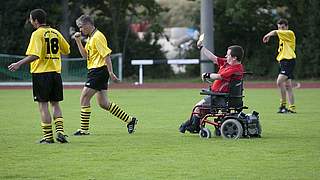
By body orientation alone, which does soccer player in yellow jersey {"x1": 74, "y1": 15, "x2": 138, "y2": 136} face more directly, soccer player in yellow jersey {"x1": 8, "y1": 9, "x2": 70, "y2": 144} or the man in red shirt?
the soccer player in yellow jersey

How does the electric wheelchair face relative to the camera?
to the viewer's left

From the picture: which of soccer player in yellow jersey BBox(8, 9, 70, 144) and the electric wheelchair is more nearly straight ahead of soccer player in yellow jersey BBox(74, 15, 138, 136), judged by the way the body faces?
the soccer player in yellow jersey

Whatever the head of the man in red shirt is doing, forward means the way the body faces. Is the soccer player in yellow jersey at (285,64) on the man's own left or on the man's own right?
on the man's own right

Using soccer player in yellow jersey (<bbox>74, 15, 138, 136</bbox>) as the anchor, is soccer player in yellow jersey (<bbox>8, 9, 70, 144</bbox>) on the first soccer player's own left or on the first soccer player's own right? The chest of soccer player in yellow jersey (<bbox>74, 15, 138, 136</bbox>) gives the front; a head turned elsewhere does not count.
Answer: on the first soccer player's own left

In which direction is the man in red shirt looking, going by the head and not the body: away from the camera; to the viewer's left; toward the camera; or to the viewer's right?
to the viewer's left

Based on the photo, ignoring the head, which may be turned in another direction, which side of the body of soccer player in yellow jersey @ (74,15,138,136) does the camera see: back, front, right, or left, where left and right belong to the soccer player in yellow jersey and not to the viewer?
left

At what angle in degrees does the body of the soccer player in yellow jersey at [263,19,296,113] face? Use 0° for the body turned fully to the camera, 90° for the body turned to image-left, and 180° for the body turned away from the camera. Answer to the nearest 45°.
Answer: approximately 45°

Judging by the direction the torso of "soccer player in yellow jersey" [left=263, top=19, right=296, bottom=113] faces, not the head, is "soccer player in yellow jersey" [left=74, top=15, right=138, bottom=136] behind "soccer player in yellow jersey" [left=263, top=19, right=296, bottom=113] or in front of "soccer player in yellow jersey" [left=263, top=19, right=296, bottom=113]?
in front

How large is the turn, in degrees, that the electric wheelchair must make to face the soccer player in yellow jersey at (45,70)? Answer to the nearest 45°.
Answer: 0° — it already faces them

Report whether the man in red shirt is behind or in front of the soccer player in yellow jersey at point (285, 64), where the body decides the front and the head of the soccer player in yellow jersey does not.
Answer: in front

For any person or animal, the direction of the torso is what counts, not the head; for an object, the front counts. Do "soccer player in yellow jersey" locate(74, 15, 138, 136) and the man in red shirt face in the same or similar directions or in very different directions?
same or similar directions

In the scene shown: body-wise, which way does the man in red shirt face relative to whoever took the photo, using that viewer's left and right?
facing to the left of the viewer

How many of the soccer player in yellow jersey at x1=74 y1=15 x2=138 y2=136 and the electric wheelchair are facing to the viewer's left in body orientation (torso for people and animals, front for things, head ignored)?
2
